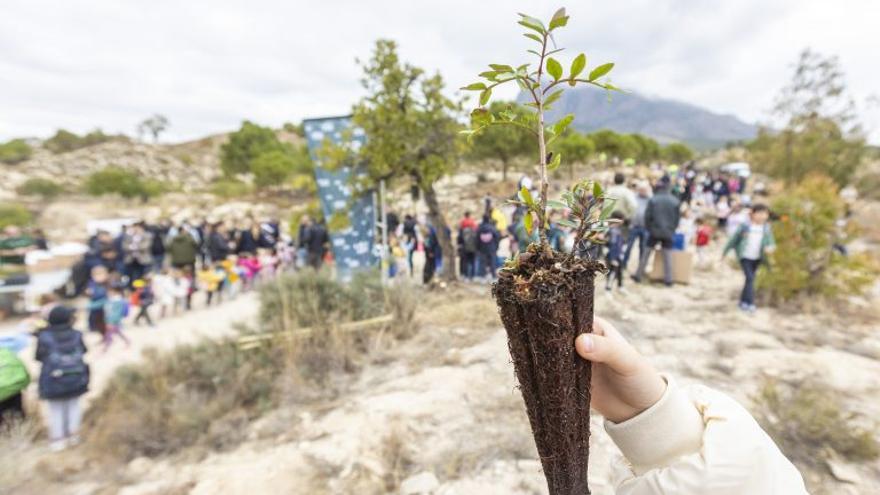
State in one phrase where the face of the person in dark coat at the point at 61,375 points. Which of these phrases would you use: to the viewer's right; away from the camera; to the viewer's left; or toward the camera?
away from the camera

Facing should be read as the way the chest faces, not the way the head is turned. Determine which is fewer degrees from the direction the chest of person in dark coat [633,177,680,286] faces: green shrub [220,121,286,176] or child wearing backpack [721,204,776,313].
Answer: the green shrub
